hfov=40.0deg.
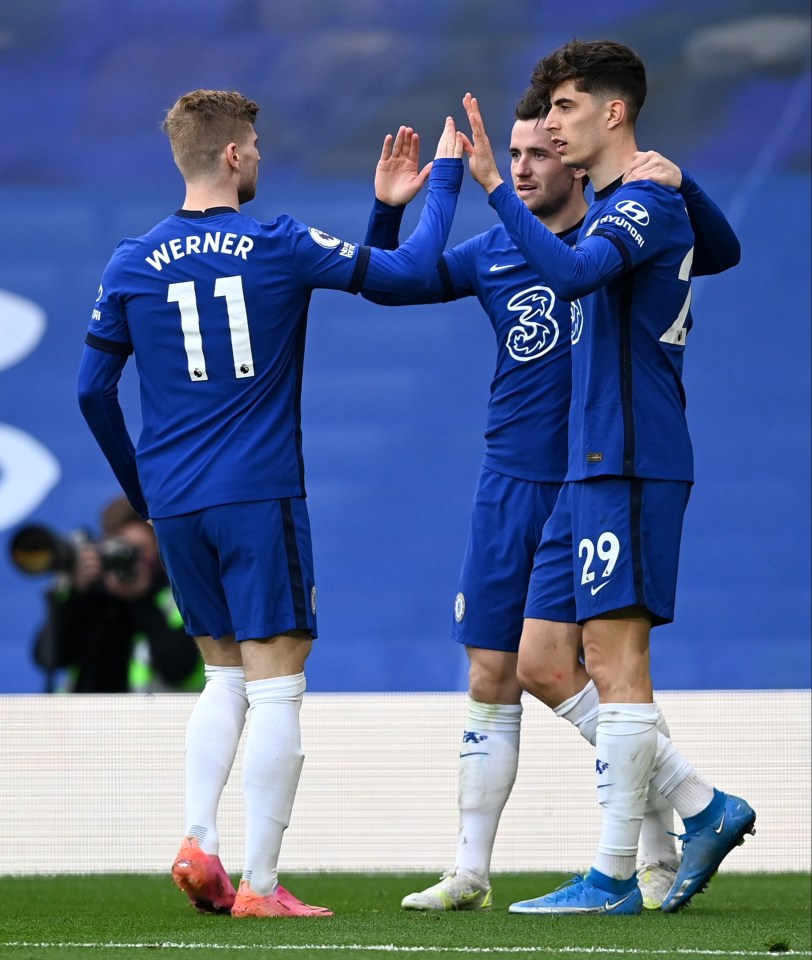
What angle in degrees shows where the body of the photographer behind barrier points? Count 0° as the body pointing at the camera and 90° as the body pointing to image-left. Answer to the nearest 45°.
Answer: approximately 45°
